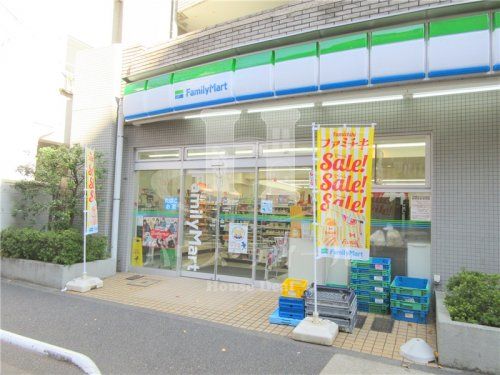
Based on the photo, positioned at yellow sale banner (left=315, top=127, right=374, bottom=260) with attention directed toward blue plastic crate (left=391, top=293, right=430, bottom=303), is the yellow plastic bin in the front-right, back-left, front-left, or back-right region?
back-left

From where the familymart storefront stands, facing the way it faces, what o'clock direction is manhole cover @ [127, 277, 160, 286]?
The manhole cover is roughly at 2 o'clock from the familymart storefront.

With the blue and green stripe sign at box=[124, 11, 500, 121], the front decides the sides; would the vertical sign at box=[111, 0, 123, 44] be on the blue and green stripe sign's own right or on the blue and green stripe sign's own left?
on the blue and green stripe sign's own right

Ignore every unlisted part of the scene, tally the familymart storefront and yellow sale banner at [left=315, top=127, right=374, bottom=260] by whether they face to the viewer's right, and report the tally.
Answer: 0

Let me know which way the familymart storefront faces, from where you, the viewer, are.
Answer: facing the viewer and to the left of the viewer

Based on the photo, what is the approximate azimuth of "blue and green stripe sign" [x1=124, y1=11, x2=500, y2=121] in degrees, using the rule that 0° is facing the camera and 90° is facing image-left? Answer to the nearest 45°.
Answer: approximately 45°

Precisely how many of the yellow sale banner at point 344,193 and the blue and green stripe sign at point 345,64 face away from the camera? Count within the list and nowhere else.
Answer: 0

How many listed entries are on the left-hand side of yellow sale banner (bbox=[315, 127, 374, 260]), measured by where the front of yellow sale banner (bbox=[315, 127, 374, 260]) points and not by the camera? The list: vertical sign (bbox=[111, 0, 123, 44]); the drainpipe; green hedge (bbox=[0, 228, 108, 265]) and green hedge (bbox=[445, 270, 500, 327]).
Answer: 1
